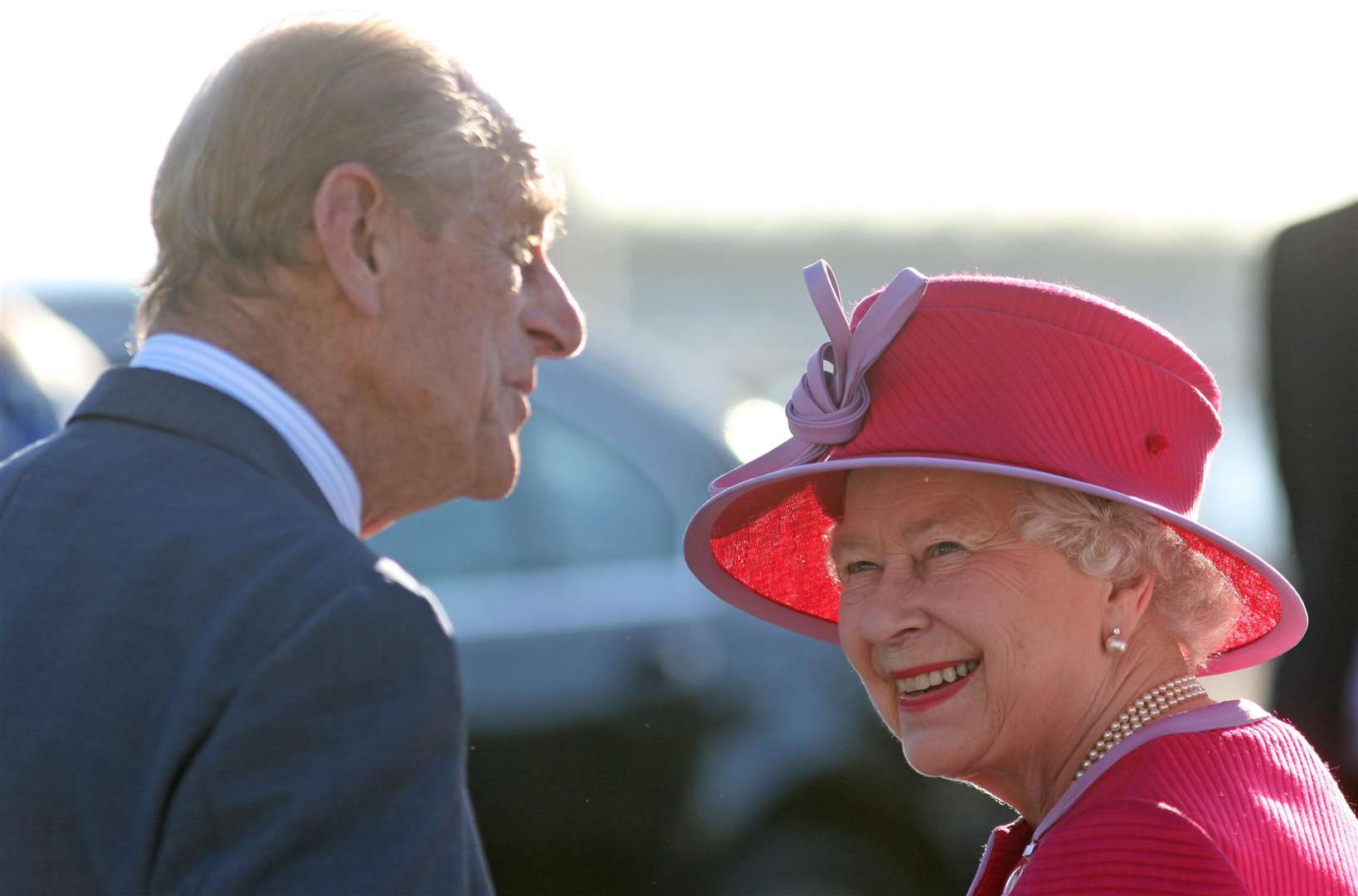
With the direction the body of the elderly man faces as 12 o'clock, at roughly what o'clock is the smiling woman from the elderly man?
The smiling woman is roughly at 1 o'clock from the elderly man.

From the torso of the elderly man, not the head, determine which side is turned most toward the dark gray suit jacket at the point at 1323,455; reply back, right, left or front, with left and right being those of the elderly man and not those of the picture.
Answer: front

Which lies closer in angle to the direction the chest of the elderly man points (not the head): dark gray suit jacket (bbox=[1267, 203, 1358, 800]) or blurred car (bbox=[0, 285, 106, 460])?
the dark gray suit jacket

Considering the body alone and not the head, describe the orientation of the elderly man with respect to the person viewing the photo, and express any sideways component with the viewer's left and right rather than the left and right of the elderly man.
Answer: facing away from the viewer and to the right of the viewer

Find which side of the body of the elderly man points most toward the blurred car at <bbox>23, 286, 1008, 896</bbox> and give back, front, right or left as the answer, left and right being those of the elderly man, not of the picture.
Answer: front
